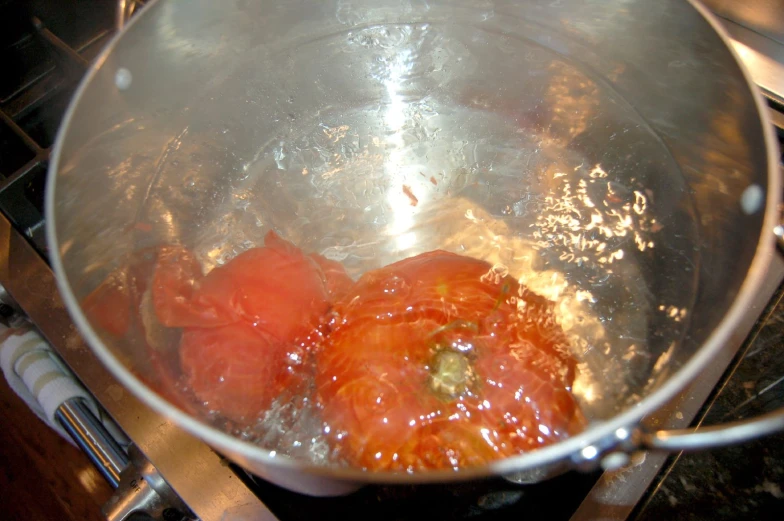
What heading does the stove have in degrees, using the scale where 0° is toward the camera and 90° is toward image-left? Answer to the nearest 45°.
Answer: approximately 45°
